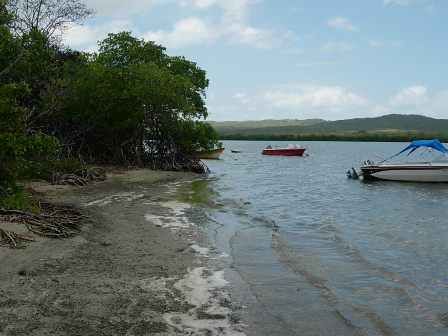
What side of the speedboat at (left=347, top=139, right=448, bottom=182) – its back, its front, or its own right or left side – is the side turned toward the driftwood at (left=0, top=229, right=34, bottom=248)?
right

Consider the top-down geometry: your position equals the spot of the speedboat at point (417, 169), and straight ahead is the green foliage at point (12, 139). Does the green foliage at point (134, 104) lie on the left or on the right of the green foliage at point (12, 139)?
right

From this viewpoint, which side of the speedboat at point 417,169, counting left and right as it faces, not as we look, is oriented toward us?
right

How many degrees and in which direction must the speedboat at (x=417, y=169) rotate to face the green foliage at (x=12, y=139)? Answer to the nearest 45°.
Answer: approximately 135° to its right

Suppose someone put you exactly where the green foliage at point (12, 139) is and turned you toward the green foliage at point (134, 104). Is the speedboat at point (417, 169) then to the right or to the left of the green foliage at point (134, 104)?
right

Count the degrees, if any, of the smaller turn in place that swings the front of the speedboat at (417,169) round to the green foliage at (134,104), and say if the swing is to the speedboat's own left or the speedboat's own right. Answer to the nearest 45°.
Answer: approximately 180°
